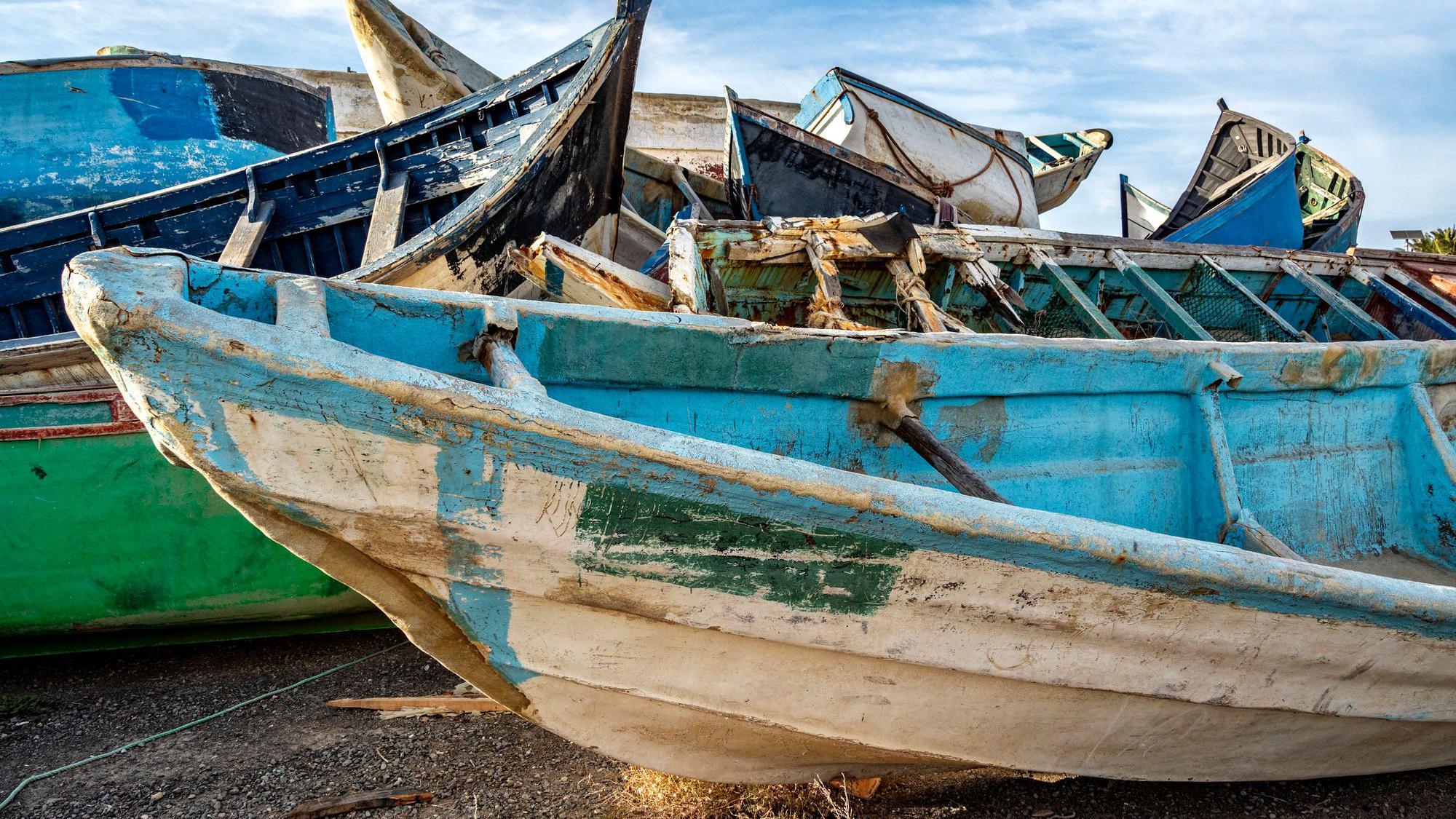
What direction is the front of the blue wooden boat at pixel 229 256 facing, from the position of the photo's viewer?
facing to the right of the viewer

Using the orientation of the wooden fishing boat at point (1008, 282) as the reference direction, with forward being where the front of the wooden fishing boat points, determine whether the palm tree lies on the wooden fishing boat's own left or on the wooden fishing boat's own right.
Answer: on the wooden fishing boat's own right

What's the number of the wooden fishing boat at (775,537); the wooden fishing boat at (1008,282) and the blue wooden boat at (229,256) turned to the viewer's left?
2

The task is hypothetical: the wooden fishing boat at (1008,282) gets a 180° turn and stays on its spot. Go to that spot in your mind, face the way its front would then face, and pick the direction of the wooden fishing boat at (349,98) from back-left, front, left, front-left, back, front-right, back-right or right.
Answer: back-left

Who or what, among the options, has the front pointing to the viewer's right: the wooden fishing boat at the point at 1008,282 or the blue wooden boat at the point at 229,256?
the blue wooden boat

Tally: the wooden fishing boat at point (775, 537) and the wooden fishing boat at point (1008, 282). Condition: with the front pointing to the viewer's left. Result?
2

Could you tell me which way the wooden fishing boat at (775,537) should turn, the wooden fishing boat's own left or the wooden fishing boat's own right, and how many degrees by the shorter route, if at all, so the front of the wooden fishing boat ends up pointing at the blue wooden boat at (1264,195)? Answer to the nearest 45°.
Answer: approximately 135° to the wooden fishing boat's own right

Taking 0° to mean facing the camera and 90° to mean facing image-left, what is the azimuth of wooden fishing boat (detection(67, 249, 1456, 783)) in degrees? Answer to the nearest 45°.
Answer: approximately 90°

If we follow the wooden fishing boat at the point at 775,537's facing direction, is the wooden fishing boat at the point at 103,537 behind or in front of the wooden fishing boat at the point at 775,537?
in front

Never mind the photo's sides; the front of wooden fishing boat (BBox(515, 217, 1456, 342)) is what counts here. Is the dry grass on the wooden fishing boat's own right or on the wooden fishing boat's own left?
on the wooden fishing boat's own left

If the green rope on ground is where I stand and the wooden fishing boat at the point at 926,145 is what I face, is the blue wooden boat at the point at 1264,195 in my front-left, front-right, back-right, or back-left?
front-right

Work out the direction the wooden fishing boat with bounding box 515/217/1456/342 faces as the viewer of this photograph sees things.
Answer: facing to the left of the viewer

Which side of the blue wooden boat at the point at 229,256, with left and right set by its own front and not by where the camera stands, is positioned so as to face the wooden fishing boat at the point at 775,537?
right
